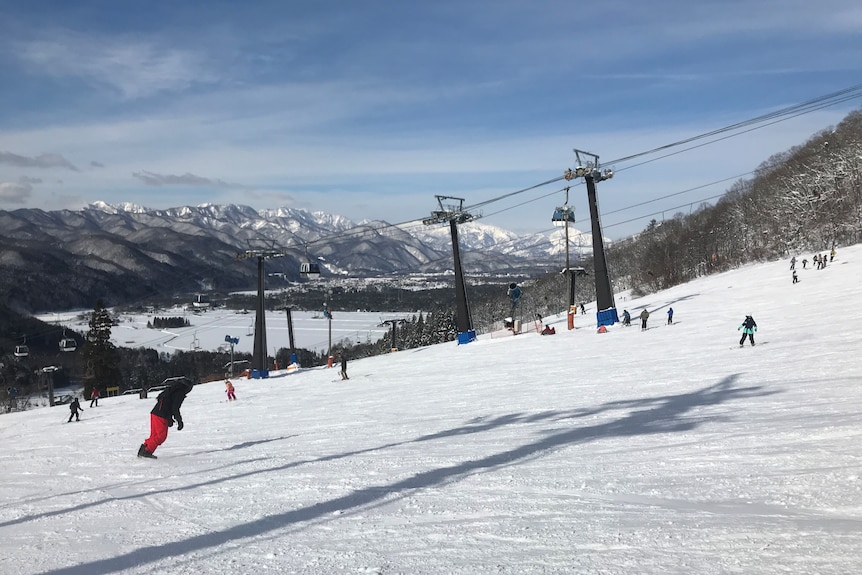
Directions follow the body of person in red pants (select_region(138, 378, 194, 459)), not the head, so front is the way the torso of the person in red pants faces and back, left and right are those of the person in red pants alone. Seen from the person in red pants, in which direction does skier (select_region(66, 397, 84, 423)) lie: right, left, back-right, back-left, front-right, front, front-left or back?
left

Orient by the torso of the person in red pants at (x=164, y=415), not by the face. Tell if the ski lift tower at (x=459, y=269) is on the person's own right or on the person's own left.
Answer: on the person's own left

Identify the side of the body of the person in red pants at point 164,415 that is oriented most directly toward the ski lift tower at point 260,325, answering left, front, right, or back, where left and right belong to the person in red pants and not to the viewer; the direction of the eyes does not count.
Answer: left

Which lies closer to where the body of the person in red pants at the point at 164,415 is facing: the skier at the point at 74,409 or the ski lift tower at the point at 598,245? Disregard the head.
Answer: the ski lift tower

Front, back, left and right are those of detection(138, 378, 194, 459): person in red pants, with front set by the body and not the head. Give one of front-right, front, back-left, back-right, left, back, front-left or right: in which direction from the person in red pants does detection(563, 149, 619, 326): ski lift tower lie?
front-left

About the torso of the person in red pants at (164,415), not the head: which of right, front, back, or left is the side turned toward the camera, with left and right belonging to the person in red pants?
right

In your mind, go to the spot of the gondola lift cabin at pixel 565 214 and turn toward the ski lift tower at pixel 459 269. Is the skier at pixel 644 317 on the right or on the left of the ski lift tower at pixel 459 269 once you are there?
left

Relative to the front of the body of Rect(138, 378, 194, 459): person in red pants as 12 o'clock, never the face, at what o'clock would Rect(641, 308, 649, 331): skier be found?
The skier is roughly at 11 o'clock from the person in red pants.

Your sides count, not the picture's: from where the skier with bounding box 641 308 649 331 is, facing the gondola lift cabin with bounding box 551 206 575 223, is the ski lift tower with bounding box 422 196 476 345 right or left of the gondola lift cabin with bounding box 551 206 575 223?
left
